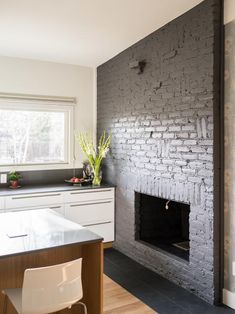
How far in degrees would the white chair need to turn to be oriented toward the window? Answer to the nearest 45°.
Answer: approximately 45° to its right

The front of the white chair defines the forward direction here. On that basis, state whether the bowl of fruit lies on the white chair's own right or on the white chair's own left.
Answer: on the white chair's own right

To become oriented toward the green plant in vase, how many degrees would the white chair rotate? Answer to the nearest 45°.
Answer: approximately 45° to its right

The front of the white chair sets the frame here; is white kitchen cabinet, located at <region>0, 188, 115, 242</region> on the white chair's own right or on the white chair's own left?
on the white chair's own right

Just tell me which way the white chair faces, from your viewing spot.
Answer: facing away from the viewer and to the left of the viewer
